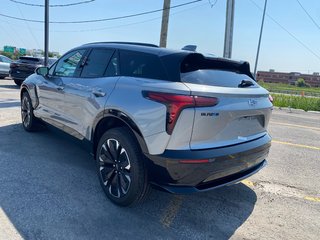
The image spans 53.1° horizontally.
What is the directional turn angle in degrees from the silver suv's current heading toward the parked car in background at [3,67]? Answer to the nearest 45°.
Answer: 0° — it already faces it

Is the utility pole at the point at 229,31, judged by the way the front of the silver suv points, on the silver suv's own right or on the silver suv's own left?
on the silver suv's own right

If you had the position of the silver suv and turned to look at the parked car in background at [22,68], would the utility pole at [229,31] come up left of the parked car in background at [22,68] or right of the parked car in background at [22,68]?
right

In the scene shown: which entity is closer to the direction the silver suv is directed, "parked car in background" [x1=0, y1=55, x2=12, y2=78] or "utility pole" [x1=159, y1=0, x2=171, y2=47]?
the parked car in background

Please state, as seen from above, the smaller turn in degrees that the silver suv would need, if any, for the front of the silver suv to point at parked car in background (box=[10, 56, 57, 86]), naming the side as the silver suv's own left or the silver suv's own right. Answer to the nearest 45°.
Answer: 0° — it already faces it

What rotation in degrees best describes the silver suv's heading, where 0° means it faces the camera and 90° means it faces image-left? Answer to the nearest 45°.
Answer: approximately 135°

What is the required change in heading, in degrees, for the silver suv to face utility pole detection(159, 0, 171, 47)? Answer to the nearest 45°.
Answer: approximately 45° to its right

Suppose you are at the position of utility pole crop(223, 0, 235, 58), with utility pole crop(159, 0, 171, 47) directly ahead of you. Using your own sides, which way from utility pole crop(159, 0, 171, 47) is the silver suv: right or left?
left

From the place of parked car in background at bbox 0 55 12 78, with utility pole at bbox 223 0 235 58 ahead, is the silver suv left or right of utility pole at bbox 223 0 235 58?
right

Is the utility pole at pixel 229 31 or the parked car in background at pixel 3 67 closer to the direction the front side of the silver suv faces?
the parked car in background
